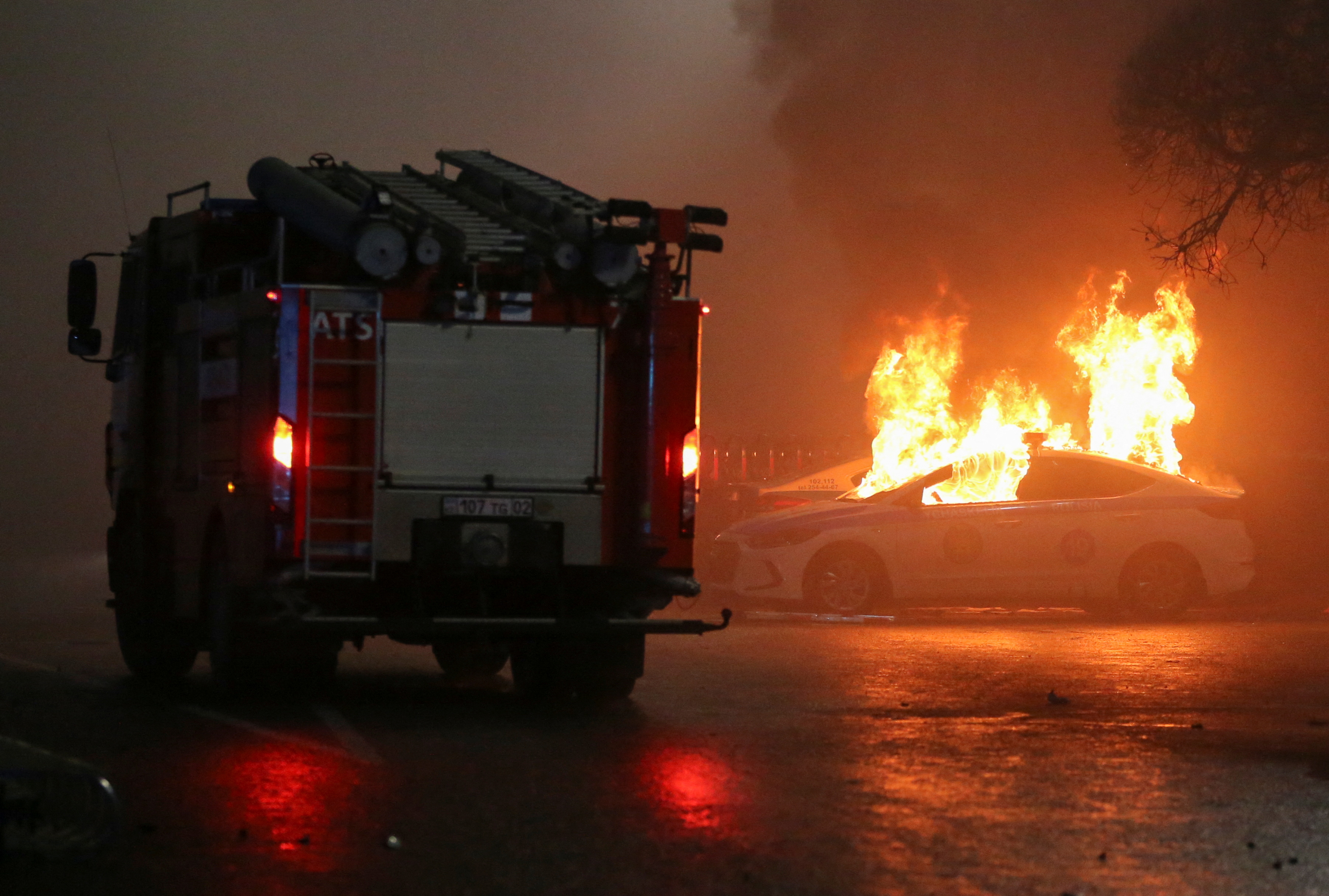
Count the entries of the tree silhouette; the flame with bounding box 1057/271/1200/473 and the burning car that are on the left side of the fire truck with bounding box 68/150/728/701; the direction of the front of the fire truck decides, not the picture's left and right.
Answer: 0

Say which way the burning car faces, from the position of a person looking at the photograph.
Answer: facing to the left of the viewer

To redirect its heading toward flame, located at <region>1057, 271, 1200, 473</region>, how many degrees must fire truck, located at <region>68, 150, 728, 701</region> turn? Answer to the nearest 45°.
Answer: approximately 45° to its right

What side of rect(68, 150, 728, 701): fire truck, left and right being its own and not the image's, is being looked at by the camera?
back

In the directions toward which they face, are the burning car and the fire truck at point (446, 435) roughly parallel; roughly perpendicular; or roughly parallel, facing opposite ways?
roughly perpendicular

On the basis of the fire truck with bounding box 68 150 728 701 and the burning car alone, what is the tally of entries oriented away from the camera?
1

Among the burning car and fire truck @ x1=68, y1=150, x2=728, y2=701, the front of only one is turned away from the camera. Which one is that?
the fire truck

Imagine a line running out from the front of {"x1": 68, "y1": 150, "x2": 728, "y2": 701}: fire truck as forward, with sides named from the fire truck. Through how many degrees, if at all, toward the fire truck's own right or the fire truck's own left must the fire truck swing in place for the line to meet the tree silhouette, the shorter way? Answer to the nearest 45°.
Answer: approximately 45° to the fire truck's own right

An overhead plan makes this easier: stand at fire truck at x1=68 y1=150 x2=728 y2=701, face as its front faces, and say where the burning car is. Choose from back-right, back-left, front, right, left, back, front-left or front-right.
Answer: front-right
